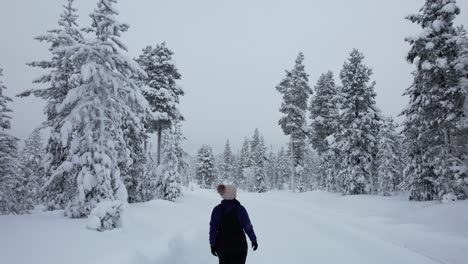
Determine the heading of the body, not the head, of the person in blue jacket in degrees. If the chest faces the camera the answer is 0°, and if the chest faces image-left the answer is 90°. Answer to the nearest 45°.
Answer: approximately 180°

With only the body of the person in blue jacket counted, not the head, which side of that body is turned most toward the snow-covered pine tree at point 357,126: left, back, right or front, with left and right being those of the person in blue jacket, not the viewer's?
front

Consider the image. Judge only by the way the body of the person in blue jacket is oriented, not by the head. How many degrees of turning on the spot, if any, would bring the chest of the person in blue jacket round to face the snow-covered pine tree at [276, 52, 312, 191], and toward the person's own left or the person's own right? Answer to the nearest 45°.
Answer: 0° — they already face it

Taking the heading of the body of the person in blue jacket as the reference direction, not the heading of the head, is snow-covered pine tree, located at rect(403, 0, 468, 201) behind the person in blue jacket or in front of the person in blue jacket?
in front

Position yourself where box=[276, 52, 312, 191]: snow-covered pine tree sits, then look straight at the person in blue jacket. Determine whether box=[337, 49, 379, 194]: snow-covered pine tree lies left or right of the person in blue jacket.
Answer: left

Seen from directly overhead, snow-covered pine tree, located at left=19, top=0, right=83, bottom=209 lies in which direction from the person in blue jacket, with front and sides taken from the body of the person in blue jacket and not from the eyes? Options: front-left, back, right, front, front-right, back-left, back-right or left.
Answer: front-left

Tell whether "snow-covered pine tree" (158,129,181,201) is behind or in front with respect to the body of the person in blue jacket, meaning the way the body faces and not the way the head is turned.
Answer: in front

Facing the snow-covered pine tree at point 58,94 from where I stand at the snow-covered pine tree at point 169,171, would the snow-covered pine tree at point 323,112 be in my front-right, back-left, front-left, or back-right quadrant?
back-left

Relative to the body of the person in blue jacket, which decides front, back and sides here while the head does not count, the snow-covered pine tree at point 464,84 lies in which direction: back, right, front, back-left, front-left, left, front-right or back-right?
front-right

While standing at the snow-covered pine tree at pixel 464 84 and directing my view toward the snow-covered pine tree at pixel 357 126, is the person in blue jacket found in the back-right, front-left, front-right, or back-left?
back-left

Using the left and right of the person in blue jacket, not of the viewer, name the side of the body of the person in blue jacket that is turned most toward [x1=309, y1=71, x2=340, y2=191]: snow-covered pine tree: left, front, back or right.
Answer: front

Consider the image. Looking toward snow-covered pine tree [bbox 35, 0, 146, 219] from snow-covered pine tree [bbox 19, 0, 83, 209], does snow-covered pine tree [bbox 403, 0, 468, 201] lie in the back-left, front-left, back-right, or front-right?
front-left
